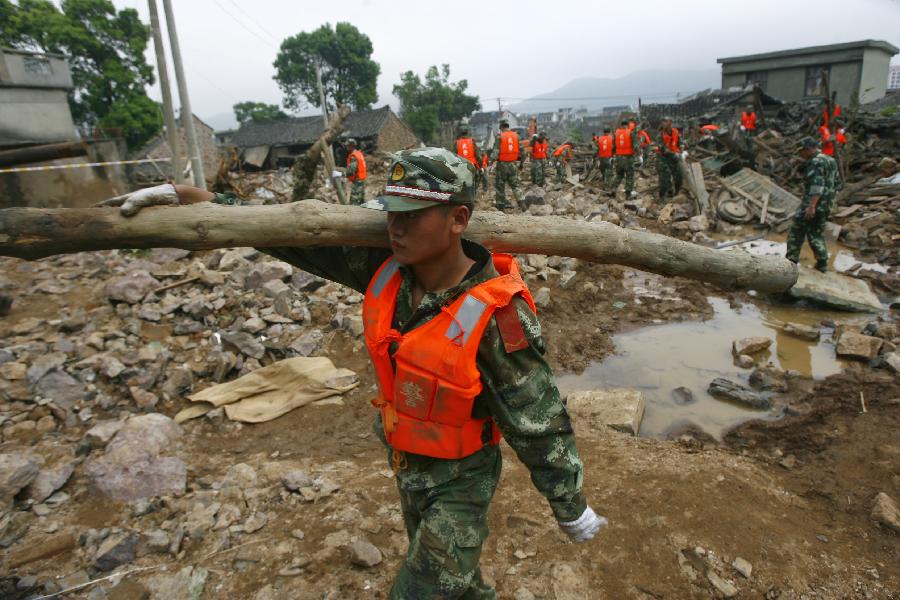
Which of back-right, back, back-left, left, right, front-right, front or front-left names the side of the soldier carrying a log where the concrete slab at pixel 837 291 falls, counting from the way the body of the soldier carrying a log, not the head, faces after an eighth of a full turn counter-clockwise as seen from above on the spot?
back-left

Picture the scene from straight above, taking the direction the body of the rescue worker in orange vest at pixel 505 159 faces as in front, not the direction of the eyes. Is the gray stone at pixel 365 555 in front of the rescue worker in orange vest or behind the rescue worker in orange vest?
behind

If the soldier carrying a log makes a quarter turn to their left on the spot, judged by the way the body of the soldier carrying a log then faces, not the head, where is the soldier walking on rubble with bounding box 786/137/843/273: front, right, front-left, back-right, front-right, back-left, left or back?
left

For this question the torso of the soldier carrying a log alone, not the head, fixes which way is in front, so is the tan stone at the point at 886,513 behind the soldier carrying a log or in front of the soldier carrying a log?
behind

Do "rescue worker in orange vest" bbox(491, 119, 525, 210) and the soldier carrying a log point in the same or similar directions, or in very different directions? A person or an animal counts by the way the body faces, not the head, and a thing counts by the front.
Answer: very different directions

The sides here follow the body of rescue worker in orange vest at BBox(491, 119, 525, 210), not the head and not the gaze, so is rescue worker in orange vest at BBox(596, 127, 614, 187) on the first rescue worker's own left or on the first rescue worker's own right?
on the first rescue worker's own right

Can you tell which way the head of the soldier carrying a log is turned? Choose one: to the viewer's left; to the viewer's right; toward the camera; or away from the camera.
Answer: to the viewer's left

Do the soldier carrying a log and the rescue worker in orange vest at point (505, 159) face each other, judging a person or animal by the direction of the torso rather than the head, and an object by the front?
no

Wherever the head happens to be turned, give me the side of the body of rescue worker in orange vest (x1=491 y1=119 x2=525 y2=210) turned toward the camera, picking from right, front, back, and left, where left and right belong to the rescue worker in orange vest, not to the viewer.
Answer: back

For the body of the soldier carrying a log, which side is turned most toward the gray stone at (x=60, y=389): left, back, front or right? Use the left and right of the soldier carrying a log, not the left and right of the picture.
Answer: right

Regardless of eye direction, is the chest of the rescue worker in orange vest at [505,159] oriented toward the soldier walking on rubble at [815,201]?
no

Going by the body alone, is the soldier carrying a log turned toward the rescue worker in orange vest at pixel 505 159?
no

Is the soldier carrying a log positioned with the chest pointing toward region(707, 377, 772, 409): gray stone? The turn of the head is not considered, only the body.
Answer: no

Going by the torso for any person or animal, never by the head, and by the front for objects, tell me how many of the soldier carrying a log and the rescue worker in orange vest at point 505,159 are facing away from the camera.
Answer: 1

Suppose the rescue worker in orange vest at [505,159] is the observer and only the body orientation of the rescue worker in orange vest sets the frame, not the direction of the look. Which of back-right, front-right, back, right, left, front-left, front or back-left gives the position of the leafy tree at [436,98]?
front

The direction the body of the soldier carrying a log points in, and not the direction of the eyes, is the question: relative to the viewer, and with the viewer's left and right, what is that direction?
facing the viewer and to the left of the viewer

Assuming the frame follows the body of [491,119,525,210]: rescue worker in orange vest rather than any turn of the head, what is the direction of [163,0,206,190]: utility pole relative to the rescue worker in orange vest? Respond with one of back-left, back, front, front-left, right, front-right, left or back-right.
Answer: left

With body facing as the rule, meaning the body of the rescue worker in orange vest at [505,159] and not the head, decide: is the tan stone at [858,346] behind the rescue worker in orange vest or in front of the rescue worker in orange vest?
behind
